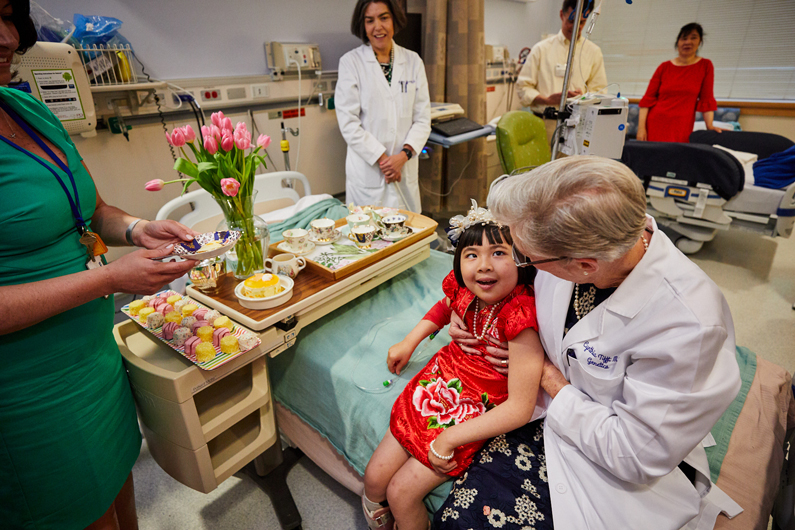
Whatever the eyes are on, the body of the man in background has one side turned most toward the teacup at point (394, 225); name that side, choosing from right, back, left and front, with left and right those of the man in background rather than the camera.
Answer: front

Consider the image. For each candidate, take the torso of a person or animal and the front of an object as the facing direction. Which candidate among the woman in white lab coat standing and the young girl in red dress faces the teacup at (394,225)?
the woman in white lab coat standing

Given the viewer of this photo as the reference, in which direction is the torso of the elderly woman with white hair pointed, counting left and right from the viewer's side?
facing the viewer and to the left of the viewer

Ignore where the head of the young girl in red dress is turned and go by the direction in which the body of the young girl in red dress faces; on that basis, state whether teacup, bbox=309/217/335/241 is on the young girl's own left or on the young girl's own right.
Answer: on the young girl's own right

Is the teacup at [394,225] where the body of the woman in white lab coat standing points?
yes

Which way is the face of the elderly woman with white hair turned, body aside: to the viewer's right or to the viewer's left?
to the viewer's left

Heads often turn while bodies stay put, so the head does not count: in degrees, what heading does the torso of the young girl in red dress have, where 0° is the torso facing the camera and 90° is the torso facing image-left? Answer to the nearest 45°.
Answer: approximately 45°

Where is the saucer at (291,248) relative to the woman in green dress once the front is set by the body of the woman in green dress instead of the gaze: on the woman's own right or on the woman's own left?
on the woman's own left

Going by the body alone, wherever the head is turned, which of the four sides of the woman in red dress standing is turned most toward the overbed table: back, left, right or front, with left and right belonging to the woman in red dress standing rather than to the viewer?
front

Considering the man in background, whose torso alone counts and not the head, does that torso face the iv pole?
yes

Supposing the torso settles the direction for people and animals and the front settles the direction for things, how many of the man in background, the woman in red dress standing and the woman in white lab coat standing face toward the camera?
3

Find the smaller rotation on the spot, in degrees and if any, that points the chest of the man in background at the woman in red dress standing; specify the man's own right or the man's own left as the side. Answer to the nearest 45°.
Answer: approximately 135° to the man's own left

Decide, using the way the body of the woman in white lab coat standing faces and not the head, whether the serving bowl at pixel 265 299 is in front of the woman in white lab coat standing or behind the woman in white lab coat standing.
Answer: in front
